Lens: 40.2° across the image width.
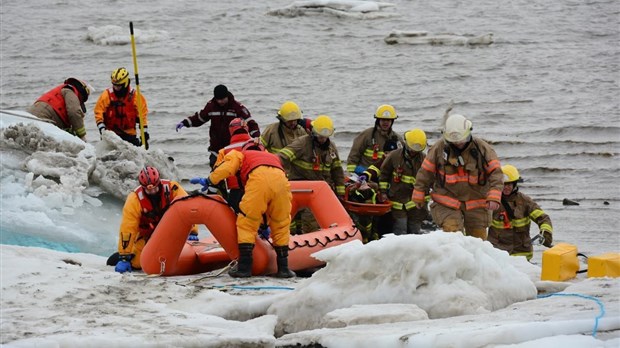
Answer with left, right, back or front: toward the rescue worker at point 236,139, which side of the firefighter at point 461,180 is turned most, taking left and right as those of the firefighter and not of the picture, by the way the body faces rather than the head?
right

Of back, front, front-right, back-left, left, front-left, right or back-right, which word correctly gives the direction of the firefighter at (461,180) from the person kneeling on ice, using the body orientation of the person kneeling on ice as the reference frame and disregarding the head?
front-left

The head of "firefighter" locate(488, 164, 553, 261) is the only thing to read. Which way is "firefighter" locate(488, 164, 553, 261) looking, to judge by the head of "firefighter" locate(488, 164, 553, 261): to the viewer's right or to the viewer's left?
to the viewer's left

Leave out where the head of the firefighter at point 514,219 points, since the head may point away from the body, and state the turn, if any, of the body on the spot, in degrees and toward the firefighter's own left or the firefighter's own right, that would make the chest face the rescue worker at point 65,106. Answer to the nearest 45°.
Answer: approximately 45° to the firefighter's own right

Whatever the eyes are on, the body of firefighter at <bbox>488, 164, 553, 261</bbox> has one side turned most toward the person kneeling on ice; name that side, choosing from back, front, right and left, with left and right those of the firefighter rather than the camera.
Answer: right

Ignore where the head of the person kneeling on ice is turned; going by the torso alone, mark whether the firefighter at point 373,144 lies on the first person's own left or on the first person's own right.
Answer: on the first person's own left

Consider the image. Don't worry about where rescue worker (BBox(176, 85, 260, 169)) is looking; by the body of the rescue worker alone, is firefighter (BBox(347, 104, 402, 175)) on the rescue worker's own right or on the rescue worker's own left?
on the rescue worker's own left

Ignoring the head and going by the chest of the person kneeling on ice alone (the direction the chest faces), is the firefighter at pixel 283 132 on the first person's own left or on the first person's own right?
on the first person's own left

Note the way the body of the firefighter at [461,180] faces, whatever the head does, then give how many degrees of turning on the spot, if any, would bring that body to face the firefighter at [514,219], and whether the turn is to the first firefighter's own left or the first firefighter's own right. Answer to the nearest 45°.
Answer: approximately 135° to the first firefighter's own left
